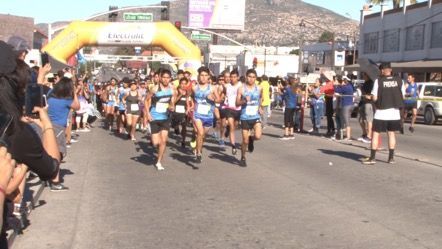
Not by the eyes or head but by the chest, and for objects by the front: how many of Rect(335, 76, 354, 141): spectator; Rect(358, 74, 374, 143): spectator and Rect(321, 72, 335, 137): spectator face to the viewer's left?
3

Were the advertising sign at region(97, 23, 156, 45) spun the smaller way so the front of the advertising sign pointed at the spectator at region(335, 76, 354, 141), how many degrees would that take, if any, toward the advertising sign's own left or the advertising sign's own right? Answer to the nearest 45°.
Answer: approximately 45° to the advertising sign's own left

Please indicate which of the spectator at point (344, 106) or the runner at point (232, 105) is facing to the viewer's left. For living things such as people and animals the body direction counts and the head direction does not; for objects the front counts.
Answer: the spectator

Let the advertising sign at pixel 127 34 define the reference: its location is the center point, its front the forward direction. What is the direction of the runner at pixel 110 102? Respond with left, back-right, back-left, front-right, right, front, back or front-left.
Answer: front

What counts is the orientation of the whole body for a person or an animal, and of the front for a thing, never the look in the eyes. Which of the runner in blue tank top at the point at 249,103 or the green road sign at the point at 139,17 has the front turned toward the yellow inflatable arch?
the green road sign

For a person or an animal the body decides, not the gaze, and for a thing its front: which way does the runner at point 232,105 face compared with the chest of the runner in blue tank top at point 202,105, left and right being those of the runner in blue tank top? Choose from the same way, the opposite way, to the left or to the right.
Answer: the same way

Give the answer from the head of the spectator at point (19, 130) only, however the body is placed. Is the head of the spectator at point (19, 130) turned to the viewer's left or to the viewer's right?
to the viewer's right

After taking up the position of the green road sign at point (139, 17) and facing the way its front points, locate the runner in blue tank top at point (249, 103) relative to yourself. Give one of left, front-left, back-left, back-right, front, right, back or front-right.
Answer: front

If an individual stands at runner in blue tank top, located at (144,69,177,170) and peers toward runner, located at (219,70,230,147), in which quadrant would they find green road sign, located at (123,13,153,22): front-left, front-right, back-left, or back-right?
front-left

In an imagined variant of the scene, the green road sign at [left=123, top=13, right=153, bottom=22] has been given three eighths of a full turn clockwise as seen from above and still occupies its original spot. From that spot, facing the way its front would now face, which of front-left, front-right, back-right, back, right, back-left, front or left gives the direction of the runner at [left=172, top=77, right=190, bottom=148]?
back-left

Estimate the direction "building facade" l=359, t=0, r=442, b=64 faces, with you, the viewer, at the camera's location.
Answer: facing the viewer and to the left of the viewer

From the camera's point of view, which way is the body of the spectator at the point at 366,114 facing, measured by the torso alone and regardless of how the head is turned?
to the viewer's left

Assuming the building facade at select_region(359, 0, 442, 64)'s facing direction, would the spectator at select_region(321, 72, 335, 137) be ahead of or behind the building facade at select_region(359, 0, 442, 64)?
ahead

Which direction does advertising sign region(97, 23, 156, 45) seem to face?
toward the camera

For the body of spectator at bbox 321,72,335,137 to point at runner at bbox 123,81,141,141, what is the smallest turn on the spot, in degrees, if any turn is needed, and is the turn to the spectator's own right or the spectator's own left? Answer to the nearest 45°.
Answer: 0° — they already face them

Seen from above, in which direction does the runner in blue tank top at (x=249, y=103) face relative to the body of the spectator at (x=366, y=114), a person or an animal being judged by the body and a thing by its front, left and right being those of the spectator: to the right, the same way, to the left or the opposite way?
to the left

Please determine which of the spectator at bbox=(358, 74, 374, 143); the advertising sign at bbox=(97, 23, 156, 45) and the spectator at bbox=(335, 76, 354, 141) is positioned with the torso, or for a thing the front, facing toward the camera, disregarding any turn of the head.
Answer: the advertising sign

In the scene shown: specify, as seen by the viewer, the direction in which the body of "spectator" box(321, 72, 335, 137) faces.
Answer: to the viewer's left
